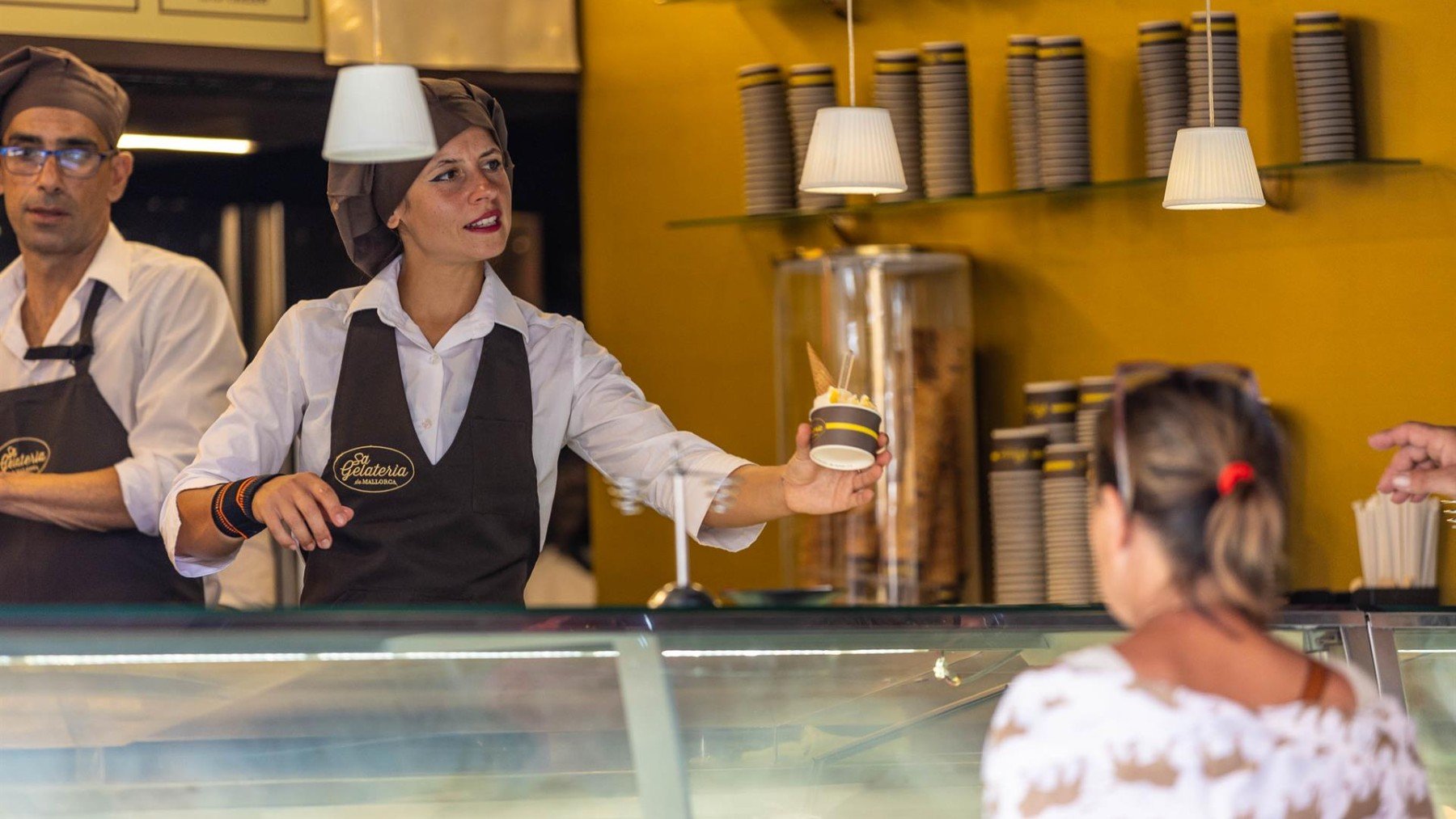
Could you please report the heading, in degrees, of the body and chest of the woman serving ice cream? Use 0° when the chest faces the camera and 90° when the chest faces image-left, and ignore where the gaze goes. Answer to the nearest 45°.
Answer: approximately 0°

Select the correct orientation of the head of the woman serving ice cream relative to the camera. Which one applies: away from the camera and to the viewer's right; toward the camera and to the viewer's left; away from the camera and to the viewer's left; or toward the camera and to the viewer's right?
toward the camera and to the viewer's right

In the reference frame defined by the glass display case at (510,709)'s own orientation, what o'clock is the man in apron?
The man in apron is roughly at 5 o'clock from the glass display case.

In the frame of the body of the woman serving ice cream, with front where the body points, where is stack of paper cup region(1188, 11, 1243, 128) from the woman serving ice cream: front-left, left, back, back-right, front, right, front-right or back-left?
back-left

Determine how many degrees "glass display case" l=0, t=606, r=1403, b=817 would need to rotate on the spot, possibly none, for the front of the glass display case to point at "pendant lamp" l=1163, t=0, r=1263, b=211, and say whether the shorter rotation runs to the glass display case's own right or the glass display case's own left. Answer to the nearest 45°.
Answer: approximately 135° to the glass display case's own left

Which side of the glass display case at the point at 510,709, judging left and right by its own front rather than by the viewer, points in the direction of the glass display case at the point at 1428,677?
left

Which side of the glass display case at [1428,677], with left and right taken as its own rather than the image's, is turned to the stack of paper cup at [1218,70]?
back

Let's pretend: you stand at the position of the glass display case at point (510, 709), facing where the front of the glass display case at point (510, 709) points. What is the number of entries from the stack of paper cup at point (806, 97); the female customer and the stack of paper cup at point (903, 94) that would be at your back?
2

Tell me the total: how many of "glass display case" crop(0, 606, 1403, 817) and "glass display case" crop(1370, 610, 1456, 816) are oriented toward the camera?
2

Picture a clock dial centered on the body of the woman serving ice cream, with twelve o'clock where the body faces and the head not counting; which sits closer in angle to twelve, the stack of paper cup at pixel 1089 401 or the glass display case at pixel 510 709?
the glass display case
